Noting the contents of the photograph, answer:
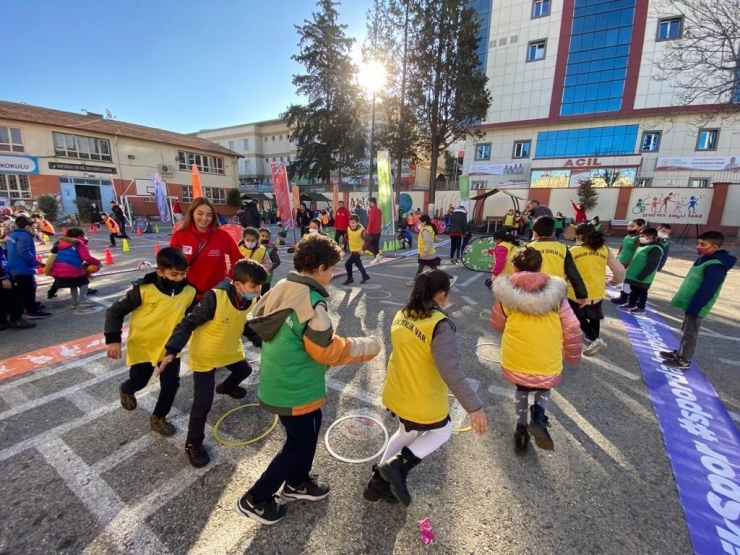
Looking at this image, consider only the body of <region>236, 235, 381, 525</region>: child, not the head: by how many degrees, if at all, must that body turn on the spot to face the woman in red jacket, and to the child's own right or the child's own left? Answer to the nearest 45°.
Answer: approximately 90° to the child's own left

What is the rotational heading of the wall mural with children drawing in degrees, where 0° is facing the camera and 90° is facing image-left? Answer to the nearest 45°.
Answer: approximately 0°

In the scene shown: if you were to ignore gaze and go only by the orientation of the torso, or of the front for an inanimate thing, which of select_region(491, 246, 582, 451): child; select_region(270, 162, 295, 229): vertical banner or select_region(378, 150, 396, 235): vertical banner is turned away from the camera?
the child

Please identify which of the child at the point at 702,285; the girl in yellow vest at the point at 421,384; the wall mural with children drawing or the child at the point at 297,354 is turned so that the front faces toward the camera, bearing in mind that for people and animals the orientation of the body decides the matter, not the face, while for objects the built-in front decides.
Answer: the wall mural with children drawing

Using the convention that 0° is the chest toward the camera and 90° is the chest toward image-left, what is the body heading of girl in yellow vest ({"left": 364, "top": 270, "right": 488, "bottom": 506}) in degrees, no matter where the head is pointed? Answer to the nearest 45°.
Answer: approximately 225°

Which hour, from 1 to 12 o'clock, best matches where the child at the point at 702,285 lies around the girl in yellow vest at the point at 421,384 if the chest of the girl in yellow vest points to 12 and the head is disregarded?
The child is roughly at 12 o'clock from the girl in yellow vest.

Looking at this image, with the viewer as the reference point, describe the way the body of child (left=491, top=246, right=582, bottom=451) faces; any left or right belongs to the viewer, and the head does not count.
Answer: facing away from the viewer
